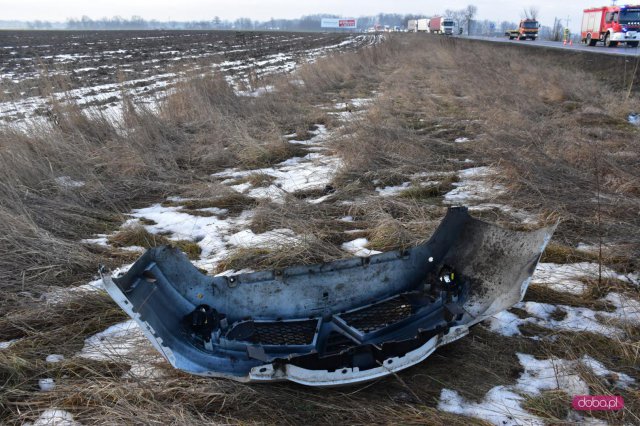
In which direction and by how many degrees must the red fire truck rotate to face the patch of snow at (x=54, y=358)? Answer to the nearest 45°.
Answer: approximately 45° to its right

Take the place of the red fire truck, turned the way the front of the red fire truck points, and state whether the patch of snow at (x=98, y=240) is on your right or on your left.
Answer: on your right

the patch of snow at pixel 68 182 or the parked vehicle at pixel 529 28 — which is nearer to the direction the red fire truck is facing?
the patch of snow

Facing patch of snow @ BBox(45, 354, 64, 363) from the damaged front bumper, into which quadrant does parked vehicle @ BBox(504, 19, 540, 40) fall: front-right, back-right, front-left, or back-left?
back-right

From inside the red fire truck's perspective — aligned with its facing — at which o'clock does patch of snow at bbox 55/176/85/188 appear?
The patch of snow is roughly at 2 o'clock from the red fire truck.

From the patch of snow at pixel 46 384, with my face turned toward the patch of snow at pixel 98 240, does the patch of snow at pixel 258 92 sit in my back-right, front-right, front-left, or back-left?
front-right

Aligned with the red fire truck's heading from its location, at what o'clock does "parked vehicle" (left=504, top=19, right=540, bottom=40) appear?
The parked vehicle is roughly at 7 o'clock from the red fire truck.

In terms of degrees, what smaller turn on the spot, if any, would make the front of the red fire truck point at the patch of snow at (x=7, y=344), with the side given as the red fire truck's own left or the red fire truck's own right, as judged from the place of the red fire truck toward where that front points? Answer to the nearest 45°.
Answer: approximately 45° to the red fire truck's own right

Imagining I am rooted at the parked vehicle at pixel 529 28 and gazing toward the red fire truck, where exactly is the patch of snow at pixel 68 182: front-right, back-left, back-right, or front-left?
front-right
